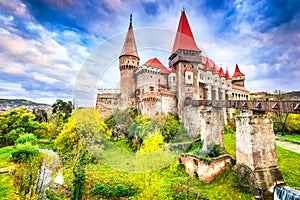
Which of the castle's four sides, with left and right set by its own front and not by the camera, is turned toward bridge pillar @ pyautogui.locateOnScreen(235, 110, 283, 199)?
front

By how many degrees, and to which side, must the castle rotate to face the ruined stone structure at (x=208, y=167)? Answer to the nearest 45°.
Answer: approximately 45° to its right

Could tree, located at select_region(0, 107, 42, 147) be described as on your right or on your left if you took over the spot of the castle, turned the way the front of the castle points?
on your right

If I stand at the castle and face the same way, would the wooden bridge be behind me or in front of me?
in front

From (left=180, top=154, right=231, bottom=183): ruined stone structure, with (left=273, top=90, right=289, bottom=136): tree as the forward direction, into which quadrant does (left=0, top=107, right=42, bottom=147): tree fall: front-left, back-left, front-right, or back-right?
back-left

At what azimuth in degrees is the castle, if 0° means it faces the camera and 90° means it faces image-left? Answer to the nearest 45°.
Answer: approximately 315°

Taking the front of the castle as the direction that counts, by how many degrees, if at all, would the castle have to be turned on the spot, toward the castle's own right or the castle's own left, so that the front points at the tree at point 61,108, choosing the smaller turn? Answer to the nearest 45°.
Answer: approximately 135° to the castle's own right

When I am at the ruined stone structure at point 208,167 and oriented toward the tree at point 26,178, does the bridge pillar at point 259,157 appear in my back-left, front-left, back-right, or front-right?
back-left

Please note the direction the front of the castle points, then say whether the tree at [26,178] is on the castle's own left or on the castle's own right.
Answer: on the castle's own right

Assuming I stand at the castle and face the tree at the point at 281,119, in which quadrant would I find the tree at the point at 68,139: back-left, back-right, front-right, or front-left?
back-right

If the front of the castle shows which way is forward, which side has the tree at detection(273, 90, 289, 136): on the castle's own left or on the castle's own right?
on the castle's own left

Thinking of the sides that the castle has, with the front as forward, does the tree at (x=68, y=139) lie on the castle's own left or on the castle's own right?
on the castle's own right
